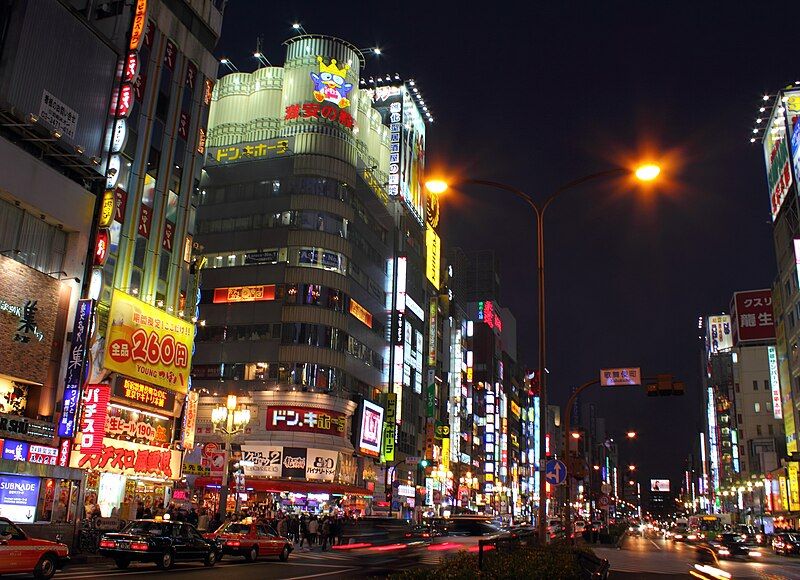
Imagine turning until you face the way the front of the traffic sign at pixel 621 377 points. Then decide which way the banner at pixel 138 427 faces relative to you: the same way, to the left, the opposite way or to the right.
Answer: to the left

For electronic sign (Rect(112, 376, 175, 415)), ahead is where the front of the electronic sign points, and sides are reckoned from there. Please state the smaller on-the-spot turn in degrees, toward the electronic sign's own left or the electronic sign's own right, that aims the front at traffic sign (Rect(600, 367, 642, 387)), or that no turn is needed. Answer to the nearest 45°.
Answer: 0° — it already faces it

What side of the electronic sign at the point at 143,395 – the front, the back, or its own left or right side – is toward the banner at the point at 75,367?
right

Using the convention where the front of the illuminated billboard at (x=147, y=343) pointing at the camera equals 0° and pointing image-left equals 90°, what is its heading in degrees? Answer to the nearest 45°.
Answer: approximately 315°

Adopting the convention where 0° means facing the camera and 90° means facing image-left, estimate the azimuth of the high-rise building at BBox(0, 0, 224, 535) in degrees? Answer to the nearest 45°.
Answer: approximately 315°

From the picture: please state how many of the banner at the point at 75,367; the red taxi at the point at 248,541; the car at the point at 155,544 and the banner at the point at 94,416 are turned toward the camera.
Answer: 2
